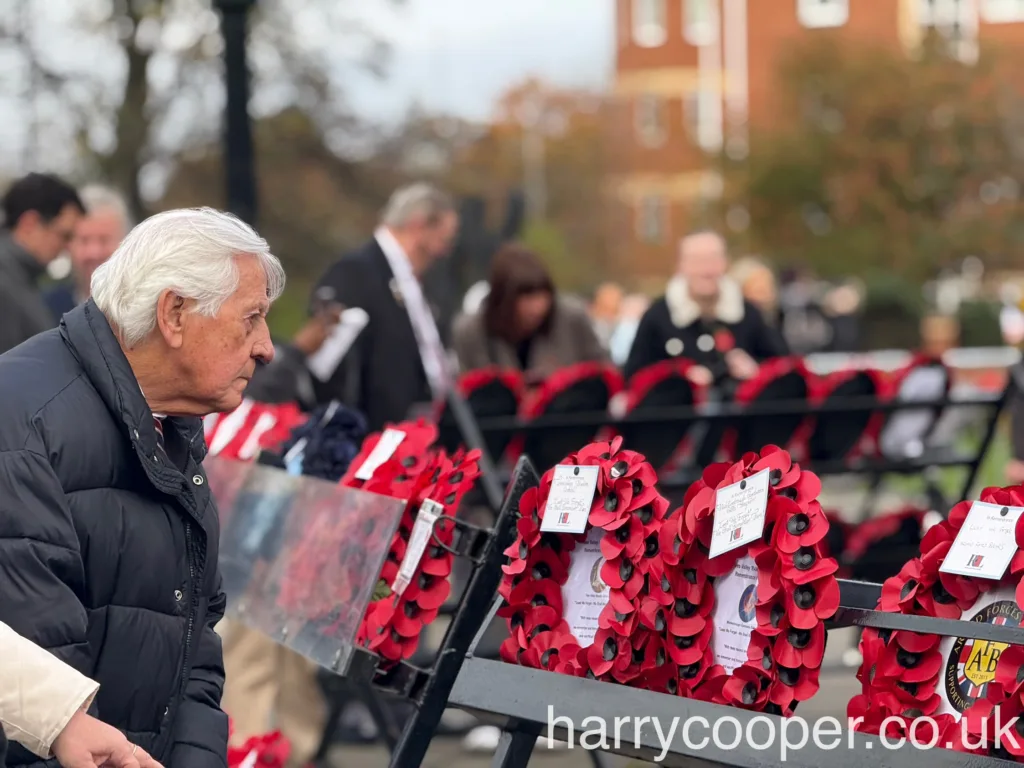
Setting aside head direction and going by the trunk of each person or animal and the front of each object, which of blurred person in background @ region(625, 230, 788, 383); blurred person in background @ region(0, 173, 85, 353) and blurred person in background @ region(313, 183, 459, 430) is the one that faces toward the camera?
blurred person in background @ region(625, 230, 788, 383)

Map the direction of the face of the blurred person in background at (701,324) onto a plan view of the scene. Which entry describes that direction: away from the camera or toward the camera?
toward the camera

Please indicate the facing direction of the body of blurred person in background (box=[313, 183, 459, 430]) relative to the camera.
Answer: to the viewer's right

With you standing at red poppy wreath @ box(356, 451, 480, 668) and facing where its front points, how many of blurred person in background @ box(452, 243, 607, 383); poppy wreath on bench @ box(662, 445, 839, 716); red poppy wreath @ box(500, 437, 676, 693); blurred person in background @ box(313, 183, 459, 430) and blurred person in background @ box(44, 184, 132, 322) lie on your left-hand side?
2

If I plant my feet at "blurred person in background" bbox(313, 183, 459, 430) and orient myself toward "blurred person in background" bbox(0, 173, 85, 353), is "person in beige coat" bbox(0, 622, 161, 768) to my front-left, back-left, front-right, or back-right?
front-left

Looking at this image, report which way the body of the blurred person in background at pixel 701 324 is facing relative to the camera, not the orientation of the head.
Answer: toward the camera

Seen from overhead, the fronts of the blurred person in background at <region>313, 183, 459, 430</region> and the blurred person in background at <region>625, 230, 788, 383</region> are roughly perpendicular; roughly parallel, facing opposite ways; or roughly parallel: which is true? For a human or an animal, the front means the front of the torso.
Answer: roughly perpendicular

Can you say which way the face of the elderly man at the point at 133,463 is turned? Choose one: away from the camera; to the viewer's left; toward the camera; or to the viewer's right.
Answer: to the viewer's right

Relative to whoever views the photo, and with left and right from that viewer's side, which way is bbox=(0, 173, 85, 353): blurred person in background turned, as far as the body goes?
facing to the right of the viewer

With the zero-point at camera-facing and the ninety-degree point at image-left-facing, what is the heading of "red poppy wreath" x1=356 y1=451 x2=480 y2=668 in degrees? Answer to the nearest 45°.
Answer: approximately 45°

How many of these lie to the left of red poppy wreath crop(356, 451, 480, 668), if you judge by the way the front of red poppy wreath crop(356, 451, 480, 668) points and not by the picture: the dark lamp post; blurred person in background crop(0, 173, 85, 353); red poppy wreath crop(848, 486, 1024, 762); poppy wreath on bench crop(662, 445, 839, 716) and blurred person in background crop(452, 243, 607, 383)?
2

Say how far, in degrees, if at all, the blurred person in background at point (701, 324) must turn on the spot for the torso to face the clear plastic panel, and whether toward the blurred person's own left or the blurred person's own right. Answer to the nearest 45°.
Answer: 0° — they already face it

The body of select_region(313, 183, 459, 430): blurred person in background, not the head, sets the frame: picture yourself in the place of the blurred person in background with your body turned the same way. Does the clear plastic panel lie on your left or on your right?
on your right
